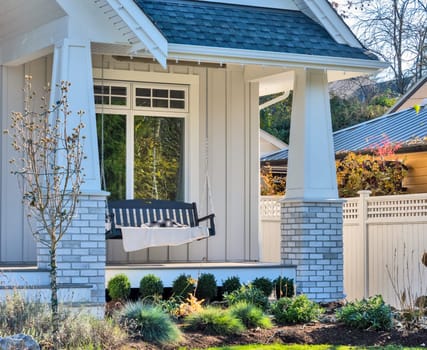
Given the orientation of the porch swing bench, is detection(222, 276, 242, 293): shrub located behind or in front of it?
in front

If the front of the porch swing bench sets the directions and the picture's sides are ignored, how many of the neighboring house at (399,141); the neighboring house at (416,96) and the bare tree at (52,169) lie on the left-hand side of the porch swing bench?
2

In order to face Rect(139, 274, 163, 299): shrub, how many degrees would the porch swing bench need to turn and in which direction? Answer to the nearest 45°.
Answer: approximately 45° to its right

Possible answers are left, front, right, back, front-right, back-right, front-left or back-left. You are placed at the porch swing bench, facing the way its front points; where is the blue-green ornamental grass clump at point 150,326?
front-right

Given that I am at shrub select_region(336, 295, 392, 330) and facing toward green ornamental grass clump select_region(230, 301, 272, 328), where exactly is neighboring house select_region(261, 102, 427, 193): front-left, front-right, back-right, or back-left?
back-right

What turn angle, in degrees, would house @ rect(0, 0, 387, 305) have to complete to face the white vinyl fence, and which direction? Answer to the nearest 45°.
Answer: approximately 90° to its left

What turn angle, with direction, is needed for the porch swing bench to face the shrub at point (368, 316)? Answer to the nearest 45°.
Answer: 0° — it already faces it

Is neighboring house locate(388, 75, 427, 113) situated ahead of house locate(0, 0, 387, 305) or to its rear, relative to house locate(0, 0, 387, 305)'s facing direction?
to the rear

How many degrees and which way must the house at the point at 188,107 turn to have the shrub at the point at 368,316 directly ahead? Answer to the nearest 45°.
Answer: approximately 45° to its left

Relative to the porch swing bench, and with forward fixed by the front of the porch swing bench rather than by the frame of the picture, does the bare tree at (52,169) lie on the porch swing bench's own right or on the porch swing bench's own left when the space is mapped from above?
on the porch swing bench's own right
